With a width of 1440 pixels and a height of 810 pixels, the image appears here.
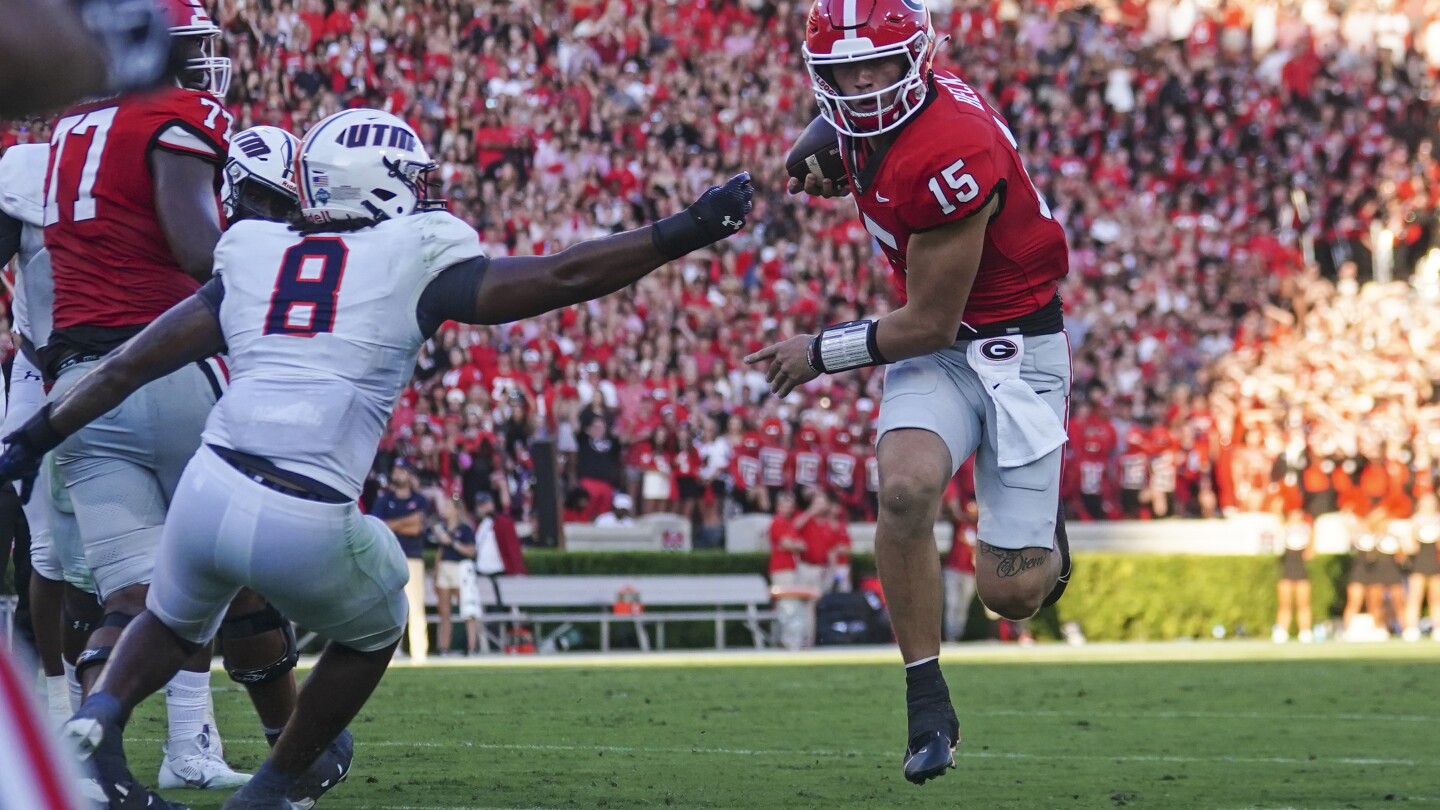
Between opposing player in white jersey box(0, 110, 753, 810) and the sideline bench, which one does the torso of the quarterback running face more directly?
the opposing player in white jersey

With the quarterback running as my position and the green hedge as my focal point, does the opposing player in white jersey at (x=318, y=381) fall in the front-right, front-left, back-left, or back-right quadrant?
back-left

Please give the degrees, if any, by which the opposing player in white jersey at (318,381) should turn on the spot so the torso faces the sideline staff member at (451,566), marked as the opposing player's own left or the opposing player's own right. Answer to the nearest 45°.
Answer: approximately 45° to the opposing player's own left

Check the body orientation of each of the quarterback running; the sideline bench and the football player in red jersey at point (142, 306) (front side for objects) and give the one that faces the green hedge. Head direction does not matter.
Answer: the football player in red jersey

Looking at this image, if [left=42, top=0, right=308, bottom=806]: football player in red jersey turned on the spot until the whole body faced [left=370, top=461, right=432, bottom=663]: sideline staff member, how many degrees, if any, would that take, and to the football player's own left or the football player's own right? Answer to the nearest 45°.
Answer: approximately 45° to the football player's own left

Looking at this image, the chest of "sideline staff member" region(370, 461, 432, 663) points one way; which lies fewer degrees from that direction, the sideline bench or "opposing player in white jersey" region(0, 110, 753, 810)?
the opposing player in white jersey

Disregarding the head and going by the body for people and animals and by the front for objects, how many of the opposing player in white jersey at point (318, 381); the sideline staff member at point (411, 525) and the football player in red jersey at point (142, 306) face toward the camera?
1

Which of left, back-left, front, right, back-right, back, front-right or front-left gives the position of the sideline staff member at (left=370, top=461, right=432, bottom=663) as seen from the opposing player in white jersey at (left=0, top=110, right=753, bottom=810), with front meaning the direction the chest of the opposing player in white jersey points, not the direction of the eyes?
front-left

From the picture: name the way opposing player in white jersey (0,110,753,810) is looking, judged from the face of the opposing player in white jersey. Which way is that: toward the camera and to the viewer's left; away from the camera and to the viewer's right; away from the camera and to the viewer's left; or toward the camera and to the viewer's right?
away from the camera and to the viewer's right

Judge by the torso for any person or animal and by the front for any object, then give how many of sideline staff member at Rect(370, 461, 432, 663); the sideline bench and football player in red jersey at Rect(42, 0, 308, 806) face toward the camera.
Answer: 2

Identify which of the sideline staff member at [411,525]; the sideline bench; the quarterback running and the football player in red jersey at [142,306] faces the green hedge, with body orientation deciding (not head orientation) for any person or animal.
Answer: the football player in red jersey

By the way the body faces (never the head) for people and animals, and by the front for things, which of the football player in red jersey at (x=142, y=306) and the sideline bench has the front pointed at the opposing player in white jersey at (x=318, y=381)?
the sideline bench
